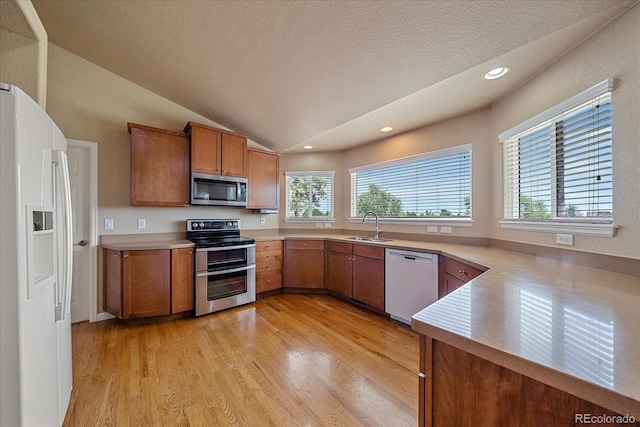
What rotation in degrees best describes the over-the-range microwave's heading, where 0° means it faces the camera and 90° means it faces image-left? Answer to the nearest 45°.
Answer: approximately 315°

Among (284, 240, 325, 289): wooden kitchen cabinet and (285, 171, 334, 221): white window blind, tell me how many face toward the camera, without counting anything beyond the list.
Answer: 2

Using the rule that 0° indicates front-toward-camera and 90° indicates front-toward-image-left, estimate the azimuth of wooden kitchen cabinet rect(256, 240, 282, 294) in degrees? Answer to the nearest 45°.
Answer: approximately 315°

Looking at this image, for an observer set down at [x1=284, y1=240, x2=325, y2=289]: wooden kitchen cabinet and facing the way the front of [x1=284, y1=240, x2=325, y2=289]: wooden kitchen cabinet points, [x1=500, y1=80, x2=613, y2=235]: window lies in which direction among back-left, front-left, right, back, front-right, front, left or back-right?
front-left

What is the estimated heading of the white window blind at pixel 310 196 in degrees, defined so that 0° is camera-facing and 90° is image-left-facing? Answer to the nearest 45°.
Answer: approximately 0°

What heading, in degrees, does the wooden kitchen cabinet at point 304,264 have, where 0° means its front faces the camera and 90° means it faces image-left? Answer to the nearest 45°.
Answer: approximately 0°

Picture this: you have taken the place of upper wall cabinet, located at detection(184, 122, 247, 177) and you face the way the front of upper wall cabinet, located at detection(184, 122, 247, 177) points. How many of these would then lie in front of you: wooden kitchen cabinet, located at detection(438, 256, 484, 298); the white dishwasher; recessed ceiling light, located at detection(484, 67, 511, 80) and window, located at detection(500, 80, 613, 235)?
4

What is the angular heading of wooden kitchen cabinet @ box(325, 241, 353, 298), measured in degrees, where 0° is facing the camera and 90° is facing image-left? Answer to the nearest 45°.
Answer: approximately 45°
